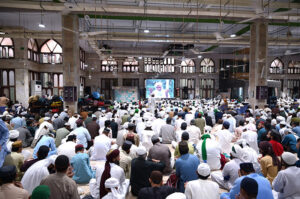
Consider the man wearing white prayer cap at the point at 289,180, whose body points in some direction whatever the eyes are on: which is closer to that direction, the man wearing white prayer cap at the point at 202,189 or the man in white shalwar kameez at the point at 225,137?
the man in white shalwar kameez

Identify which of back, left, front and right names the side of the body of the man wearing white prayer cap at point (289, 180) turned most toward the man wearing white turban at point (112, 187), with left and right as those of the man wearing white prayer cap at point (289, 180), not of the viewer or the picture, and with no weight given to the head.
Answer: left

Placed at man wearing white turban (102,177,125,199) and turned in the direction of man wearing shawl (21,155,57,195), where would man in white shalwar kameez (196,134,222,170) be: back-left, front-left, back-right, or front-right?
back-right

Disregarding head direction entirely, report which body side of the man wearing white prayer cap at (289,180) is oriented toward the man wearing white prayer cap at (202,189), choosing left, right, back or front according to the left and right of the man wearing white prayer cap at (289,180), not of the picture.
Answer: left

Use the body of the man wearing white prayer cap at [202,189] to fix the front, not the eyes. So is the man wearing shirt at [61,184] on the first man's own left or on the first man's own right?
on the first man's own left

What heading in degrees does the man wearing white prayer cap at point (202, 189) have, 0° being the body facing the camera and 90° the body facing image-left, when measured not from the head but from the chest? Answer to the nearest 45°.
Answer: approximately 180°

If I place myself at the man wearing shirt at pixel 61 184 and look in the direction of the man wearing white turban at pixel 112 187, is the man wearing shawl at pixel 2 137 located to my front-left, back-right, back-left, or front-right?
back-left

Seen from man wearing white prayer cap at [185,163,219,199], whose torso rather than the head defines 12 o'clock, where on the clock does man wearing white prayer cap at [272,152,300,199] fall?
man wearing white prayer cap at [272,152,300,199] is roughly at 2 o'clock from man wearing white prayer cap at [185,163,219,199].

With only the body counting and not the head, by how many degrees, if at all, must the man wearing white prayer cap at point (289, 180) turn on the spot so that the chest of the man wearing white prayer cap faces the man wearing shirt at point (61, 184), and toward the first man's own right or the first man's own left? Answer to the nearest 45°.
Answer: approximately 90° to the first man's own left

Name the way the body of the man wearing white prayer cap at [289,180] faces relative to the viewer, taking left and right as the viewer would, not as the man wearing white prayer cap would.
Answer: facing away from the viewer and to the left of the viewer

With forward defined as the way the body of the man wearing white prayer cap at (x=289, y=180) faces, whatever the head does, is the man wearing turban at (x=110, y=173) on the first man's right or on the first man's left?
on the first man's left

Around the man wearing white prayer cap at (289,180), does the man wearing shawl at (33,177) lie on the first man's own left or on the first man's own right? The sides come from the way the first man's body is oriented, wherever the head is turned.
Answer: on the first man's own left
